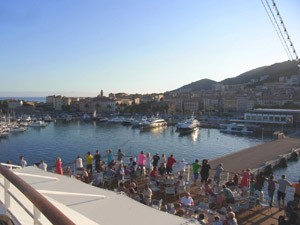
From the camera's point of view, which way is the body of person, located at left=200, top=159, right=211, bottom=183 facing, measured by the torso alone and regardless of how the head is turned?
away from the camera

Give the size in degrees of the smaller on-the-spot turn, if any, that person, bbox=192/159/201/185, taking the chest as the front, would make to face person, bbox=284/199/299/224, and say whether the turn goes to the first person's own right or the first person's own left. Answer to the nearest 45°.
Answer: approximately 135° to the first person's own right

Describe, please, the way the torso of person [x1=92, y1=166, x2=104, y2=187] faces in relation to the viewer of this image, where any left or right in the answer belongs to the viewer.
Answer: facing away from the viewer and to the right of the viewer

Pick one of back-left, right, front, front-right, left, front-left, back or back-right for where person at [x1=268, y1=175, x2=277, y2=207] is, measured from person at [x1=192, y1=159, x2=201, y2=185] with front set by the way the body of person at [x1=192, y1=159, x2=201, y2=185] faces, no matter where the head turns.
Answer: back-right

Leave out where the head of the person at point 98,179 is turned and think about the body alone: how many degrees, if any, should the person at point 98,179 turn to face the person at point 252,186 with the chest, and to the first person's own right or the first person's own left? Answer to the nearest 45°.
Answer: approximately 90° to the first person's own right

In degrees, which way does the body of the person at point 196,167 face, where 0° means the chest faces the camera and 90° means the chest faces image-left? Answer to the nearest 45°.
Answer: approximately 180°

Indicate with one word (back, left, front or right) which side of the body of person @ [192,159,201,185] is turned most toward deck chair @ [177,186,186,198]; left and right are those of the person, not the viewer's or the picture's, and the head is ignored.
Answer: back

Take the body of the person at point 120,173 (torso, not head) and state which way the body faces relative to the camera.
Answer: away from the camera

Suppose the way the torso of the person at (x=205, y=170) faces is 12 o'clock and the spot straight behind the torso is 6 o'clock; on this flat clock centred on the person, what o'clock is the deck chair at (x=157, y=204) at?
The deck chair is roughly at 7 o'clock from the person.

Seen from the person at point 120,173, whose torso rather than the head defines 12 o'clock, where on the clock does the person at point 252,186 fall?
the person at point 252,186 is roughly at 4 o'clock from the person at point 120,173.

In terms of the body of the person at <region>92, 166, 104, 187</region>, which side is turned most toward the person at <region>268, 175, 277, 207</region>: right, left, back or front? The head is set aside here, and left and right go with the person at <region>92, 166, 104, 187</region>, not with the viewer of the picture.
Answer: right

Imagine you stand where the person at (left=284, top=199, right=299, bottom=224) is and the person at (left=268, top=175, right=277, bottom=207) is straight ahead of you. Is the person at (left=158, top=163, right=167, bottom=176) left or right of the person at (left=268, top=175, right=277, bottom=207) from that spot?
left

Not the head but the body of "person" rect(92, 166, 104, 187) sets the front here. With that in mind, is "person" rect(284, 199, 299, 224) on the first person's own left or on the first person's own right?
on the first person's own right
